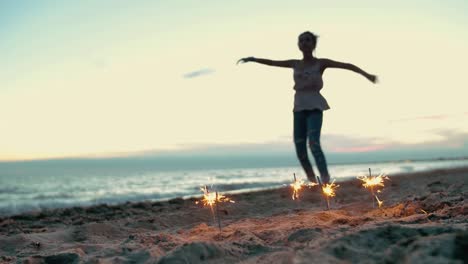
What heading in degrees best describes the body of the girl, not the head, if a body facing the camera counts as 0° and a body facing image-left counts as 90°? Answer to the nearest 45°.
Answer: approximately 0°
